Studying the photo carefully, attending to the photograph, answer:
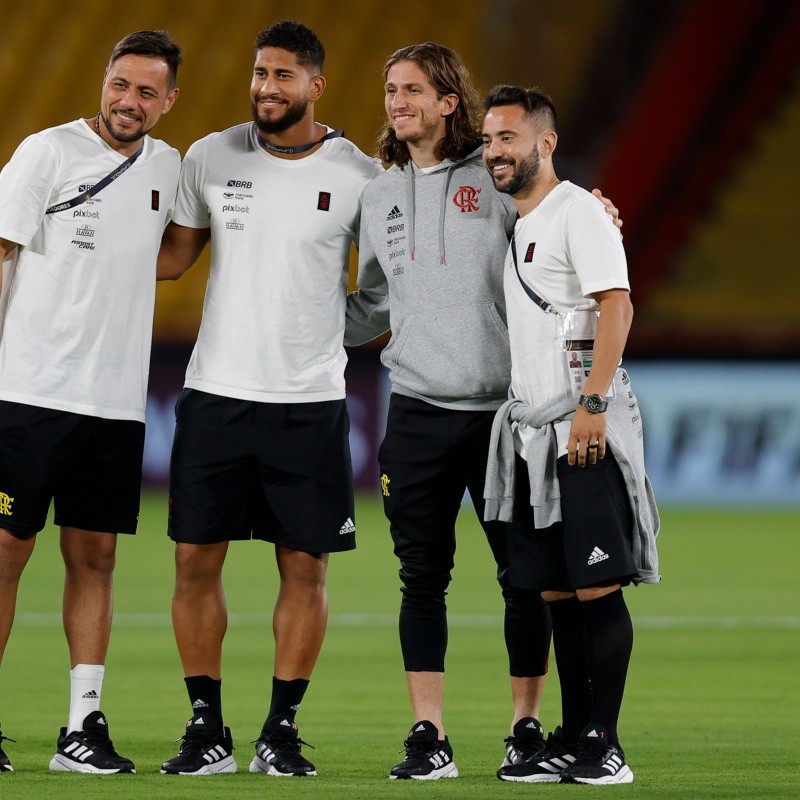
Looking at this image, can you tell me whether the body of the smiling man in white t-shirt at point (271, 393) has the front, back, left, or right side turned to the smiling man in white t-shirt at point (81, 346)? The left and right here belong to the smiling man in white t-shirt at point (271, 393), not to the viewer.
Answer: right

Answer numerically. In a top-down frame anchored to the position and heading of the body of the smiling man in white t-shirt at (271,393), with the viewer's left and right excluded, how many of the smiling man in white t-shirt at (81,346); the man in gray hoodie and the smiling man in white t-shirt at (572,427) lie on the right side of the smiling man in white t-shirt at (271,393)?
1

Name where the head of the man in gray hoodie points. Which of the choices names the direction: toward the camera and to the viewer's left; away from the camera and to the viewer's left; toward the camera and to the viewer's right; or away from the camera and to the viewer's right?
toward the camera and to the viewer's left

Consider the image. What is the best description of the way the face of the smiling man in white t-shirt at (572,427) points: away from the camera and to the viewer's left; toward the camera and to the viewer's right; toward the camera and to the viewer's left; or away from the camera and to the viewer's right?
toward the camera and to the viewer's left

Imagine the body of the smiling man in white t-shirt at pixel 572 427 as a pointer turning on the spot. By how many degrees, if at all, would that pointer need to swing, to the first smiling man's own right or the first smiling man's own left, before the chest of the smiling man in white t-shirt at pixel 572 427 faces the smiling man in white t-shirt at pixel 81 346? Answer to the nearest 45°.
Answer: approximately 45° to the first smiling man's own right

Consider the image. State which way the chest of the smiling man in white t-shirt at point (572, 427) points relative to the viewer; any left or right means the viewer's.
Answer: facing the viewer and to the left of the viewer

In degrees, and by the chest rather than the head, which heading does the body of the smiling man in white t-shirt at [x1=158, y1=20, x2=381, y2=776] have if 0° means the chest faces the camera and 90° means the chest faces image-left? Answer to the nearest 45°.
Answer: approximately 0°

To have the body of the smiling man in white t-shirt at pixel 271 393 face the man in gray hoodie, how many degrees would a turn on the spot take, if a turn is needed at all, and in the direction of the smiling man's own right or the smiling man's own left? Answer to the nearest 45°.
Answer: approximately 90° to the smiling man's own left

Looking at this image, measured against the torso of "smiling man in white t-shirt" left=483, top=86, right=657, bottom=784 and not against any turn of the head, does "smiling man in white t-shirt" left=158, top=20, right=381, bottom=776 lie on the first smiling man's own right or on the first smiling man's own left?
on the first smiling man's own right

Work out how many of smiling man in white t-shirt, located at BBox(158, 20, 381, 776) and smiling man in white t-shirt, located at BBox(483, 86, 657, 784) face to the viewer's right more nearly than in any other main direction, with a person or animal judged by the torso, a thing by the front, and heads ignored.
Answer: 0
